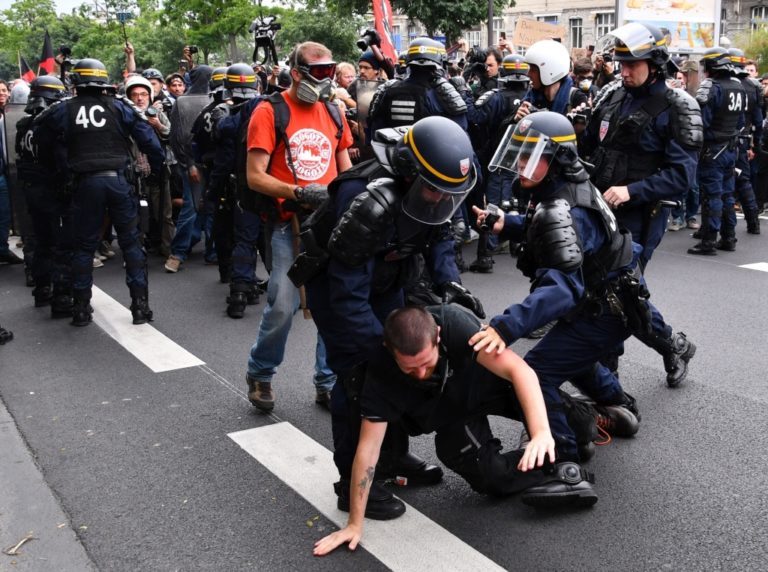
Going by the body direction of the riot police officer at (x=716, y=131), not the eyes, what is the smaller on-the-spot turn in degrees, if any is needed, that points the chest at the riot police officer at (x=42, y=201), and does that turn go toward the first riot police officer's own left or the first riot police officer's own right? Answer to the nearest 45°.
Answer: approximately 90° to the first riot police officer's own left

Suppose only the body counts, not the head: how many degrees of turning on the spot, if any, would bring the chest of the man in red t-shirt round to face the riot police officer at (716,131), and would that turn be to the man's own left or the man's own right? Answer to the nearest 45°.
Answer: approximately 90° to the man's own left

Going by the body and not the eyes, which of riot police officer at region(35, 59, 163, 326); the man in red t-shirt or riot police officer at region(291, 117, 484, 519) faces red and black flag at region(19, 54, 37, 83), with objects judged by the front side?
riot police officer at region(35, 59, 163, 326)

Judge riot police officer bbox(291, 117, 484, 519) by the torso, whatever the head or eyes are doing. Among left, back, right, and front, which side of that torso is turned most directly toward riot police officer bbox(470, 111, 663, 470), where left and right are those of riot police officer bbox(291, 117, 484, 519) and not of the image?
left

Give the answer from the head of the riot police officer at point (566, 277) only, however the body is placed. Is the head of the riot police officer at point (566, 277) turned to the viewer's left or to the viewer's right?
to the viewer's left

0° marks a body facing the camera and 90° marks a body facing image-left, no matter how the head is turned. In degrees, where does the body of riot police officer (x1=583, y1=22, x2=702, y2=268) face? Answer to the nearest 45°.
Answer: approximately 45°

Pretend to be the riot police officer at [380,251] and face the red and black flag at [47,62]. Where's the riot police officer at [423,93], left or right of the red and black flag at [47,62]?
right

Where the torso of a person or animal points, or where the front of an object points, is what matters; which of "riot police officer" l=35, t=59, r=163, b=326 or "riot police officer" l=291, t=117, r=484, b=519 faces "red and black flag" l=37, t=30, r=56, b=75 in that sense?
"riot police officer" l=35, t=59, r=163, b=326

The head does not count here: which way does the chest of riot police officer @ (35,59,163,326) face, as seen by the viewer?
away from the camera

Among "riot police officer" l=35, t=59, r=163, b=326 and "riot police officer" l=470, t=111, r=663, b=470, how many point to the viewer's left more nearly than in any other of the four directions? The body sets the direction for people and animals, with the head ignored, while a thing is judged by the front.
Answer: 1

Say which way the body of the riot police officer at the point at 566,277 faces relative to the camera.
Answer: to the viewer's left
